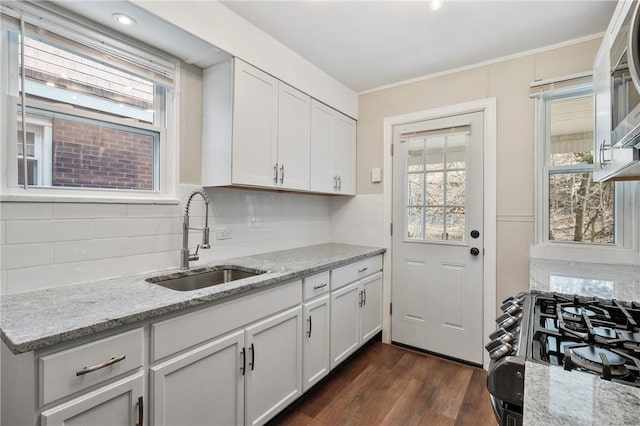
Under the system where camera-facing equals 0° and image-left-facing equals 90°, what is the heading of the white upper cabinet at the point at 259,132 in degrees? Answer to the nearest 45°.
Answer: approximately 315°

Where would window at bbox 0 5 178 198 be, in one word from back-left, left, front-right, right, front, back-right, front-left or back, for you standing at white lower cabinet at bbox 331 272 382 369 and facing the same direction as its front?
right

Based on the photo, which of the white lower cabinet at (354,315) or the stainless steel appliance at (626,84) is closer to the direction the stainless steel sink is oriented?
the stainless steel appliance

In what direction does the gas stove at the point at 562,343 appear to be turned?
to the viewer's left

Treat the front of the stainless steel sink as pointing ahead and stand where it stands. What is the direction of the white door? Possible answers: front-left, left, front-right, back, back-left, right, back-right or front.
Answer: front-left

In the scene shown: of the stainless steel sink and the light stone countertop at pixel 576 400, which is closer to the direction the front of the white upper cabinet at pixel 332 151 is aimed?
the light stone countertop
